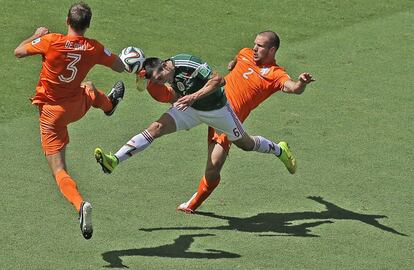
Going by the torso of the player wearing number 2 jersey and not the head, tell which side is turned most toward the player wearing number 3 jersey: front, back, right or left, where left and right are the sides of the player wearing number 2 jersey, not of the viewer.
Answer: front

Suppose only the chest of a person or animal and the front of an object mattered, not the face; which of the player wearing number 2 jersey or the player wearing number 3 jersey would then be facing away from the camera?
the player wearing number 3 jersey

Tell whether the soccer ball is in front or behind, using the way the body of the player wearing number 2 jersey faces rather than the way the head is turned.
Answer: in front

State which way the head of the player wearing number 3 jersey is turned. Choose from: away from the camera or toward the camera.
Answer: away from the camera

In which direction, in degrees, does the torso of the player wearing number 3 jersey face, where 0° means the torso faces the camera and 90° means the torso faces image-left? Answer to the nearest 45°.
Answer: approximately 180°

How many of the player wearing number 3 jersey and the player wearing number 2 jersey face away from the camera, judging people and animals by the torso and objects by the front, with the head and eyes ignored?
1

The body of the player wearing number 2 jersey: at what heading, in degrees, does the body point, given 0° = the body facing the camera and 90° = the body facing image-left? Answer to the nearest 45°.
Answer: approximately 45°
